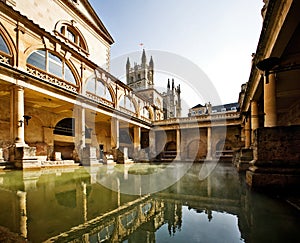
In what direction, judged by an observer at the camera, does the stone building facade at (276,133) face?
facing to the left of the viewer
